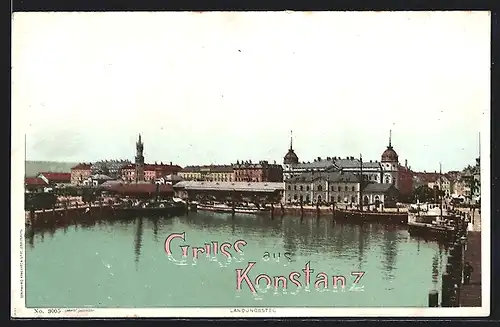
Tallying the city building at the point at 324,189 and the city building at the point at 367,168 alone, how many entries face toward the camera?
2

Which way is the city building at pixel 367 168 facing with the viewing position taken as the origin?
facing the viewer
